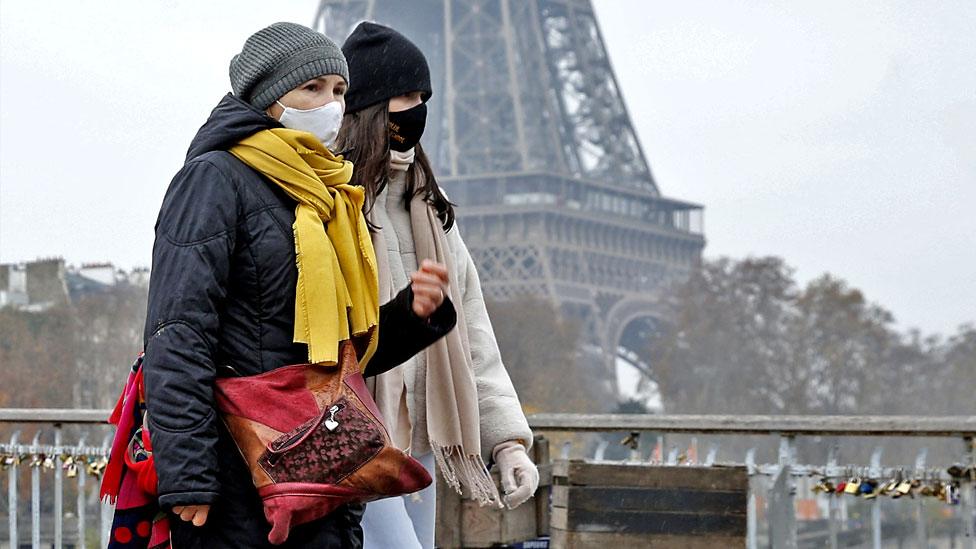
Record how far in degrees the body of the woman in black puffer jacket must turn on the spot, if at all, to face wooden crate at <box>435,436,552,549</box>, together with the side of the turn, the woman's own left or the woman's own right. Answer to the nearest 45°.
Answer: approximately 135° to the woman's own left
